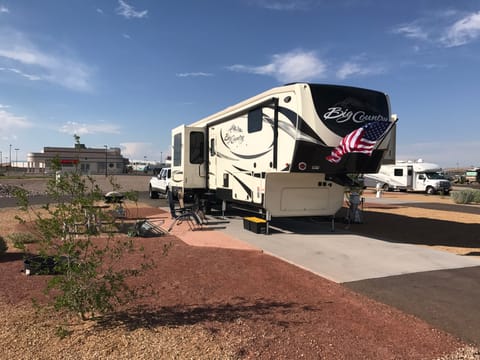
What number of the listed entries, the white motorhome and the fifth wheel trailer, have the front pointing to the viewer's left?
0

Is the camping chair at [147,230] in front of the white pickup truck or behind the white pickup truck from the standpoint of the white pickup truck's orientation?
in front

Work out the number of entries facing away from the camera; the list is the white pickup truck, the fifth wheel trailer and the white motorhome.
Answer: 0

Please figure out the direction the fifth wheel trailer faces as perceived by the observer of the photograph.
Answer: facing the viewer and to the right of the viewer

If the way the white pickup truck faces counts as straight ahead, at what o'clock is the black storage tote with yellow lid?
The black storage tote with yellow lid is roughly at 10 o'clock from the white pickup truck.

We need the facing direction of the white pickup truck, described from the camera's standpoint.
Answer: facing the viewer and to the left of the viewer

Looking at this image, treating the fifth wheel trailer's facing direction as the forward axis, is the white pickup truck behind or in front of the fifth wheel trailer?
behind
